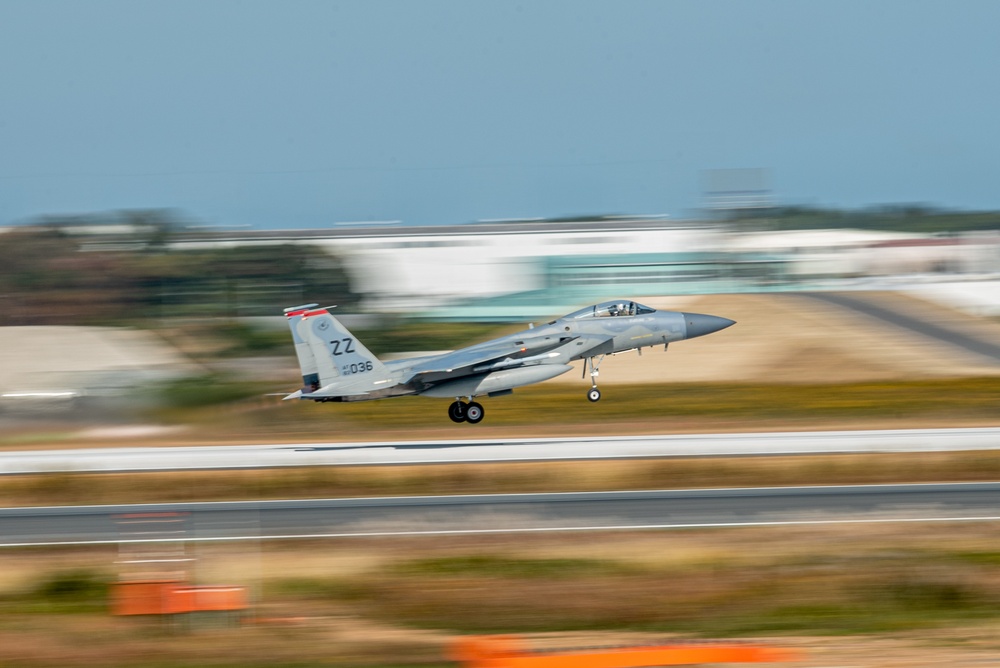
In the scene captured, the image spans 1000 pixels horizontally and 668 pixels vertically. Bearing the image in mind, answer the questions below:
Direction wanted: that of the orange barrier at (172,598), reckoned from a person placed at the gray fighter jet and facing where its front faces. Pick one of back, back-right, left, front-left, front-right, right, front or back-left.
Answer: right

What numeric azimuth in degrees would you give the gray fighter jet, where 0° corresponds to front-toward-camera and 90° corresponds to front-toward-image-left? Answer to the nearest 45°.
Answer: approximately 270°

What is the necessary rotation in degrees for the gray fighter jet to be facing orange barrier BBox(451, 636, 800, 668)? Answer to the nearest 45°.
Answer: approximately 90° to its right

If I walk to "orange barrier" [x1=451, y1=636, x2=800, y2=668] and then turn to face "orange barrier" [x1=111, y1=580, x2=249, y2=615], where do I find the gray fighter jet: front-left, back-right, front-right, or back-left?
front-right

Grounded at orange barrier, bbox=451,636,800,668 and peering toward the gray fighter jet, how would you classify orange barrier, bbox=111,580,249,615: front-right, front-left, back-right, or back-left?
front-left
